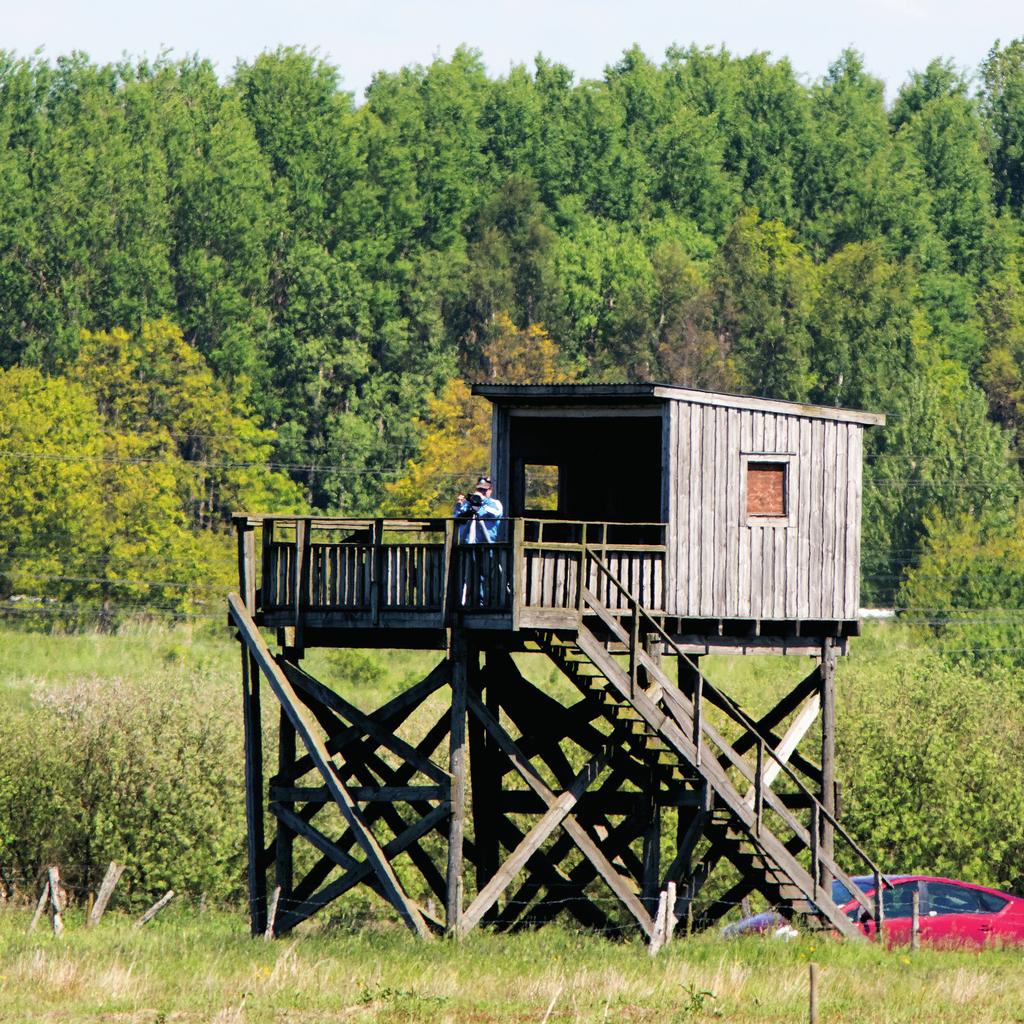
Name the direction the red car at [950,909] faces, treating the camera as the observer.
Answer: facing to the left of the viewer

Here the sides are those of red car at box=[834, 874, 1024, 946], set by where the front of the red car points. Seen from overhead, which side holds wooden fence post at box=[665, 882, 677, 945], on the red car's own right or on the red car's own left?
on the red car's own left

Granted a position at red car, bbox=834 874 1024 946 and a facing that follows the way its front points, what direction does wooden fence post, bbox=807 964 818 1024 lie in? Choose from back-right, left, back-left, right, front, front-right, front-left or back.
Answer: left

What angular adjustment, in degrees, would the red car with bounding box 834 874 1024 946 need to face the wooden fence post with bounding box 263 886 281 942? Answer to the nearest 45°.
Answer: approximately 45° to its left

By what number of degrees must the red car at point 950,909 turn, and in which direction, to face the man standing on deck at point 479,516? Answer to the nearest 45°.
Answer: approximately 45° to its left

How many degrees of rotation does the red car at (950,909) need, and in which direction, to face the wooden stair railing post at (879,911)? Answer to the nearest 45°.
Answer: approximately 90° to its left

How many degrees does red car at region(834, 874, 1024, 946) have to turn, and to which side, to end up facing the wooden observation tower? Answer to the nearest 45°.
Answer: approximately 45° to its left

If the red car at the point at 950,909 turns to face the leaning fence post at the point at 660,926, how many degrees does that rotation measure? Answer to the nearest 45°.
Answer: approximately 45° to its left
